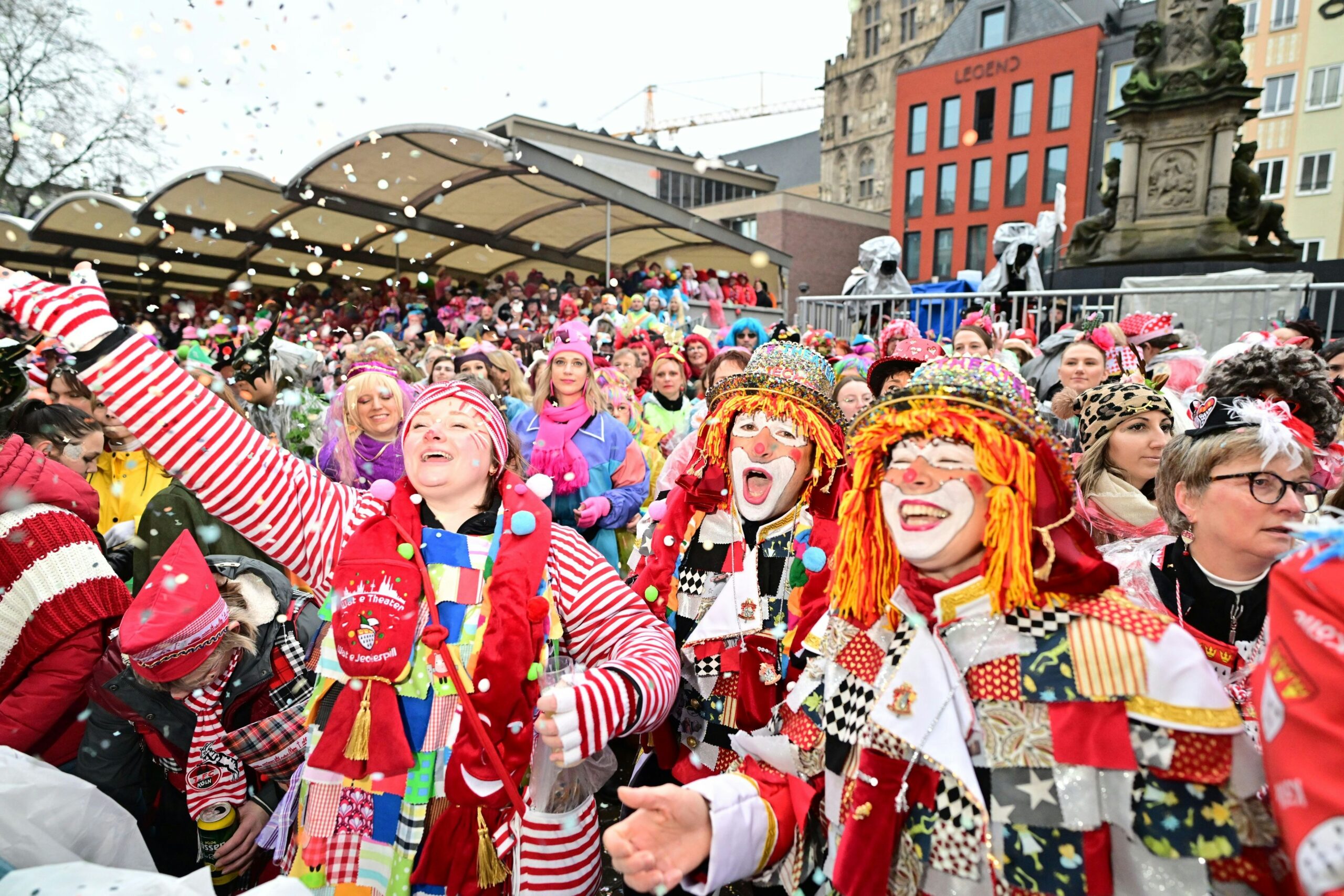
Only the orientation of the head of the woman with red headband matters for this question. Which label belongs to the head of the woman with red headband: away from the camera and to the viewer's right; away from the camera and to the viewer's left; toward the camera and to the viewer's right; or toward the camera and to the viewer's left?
toward the camera and to the viewer's left

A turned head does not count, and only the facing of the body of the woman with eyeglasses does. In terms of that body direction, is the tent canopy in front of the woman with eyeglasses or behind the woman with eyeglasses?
behind

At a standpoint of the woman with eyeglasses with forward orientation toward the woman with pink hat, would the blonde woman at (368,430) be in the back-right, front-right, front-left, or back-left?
front-left

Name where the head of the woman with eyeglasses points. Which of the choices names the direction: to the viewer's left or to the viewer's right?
to the viewer's right

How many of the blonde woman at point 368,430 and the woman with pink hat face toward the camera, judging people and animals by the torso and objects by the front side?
2

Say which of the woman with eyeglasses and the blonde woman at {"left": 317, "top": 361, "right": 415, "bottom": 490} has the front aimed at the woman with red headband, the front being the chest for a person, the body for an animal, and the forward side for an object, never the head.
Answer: the blonde woman

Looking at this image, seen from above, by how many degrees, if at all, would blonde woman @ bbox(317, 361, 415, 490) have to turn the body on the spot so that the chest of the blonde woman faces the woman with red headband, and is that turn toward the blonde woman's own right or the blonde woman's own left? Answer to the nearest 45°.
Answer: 0° — they already face them

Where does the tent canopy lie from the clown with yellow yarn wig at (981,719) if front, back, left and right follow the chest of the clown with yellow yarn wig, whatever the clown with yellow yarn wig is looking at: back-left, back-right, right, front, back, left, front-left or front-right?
right

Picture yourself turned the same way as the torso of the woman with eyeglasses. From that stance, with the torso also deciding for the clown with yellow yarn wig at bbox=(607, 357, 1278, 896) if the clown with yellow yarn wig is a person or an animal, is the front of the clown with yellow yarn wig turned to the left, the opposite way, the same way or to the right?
to the right

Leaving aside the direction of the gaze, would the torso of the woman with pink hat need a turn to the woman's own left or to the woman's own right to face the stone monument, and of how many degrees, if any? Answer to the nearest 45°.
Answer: approximately 135° to the woman's own left

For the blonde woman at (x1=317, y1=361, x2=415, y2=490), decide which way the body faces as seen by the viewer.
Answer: toward the camera

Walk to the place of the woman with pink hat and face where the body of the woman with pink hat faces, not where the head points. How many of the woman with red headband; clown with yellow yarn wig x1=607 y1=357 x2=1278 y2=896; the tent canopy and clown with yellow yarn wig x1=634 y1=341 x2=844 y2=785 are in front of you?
3

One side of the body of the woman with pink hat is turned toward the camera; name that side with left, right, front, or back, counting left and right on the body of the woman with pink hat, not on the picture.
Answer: front
